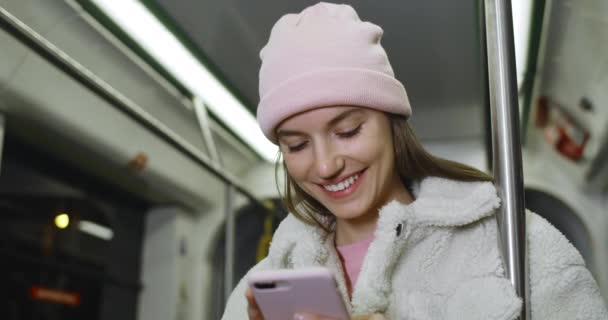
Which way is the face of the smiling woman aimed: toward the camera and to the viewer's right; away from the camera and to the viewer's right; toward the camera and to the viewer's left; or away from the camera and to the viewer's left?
toward the camera and to the viewer's left

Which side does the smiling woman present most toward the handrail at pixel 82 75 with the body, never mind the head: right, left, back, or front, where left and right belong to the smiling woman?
right

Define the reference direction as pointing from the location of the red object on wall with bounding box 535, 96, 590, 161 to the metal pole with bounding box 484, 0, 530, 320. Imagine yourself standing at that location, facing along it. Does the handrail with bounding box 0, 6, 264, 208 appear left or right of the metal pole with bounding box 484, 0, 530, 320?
right

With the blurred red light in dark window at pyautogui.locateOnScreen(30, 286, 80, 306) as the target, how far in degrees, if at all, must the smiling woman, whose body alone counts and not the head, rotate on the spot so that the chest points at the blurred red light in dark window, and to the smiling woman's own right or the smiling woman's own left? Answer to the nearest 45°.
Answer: approximately 90° to the smiling woman's own right

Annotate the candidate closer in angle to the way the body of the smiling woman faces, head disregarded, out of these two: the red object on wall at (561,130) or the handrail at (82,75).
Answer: the handrail

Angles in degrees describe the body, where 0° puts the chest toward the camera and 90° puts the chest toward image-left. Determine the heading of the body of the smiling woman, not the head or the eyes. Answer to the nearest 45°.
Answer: approximately 45°

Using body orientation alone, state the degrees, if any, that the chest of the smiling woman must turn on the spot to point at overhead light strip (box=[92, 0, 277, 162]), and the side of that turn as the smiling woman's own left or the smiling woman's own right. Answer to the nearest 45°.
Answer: approximately 90° to the smiling woman's own right

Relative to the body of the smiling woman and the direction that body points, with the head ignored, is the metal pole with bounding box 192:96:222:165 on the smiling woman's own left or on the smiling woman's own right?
on the smiling woman's own right

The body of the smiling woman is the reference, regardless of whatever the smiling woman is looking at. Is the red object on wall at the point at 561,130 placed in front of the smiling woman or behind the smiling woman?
behind
